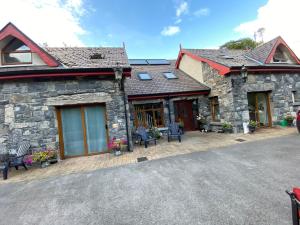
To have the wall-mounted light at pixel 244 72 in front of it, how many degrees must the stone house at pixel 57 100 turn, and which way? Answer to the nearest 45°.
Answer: approximately 90° to its left

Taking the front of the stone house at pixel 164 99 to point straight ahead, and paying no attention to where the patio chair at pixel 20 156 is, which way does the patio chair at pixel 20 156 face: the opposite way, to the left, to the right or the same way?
the same way

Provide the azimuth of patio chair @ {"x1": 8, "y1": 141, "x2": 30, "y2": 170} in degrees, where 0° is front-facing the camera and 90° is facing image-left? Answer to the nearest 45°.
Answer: approximately 45°

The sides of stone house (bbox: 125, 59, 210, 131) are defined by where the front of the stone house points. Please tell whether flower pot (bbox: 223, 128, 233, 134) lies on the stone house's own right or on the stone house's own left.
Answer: on the stone house's own left

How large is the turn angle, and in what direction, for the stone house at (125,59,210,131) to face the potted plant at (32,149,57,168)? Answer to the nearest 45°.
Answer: approximately 45° to its right

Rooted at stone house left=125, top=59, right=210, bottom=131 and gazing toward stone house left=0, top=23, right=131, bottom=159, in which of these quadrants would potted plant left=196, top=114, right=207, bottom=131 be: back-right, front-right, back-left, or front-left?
back-left

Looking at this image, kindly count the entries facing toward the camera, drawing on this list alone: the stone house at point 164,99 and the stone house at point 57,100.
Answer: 2

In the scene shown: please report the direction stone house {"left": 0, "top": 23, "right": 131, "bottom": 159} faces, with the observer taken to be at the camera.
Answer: facing the viewer
